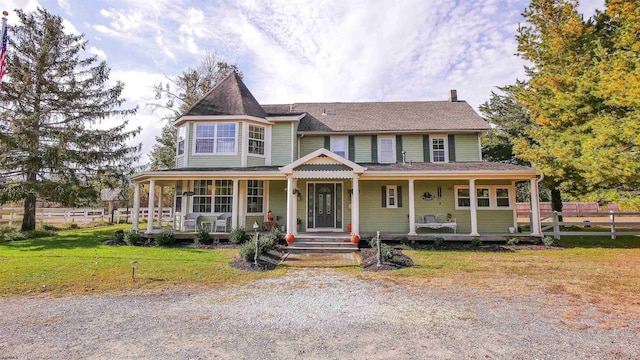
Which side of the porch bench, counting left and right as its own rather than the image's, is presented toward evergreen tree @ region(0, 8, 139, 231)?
right

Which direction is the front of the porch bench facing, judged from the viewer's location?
facing the viewer

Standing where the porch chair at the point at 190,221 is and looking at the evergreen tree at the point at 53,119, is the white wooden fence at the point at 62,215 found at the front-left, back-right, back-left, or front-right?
front-right

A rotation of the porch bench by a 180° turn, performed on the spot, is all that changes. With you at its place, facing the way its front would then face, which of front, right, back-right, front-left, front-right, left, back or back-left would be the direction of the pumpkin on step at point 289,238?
back-left

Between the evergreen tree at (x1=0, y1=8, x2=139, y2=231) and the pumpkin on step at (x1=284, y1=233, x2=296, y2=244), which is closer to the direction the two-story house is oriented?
the pumpkin on step

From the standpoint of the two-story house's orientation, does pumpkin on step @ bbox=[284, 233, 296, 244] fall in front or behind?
in front

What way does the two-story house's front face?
toward the camera

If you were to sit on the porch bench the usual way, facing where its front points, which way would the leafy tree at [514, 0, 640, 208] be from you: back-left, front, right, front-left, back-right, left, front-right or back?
left

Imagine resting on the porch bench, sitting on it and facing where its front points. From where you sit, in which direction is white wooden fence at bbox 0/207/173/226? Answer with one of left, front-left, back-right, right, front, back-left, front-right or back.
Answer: right

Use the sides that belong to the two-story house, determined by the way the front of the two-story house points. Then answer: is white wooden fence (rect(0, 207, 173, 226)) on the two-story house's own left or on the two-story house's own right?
on the two-story house's own right

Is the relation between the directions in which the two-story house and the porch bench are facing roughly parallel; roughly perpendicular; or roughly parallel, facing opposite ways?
roughly parallel

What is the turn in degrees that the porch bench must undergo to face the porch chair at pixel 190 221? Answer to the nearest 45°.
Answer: approximately 90° to its right

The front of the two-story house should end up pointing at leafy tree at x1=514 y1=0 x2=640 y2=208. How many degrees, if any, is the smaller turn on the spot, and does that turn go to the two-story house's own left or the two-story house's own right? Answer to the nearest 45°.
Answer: approximately 90° to the two-story house's own left
